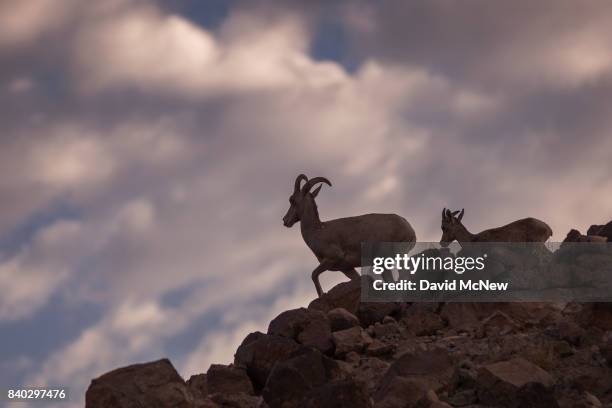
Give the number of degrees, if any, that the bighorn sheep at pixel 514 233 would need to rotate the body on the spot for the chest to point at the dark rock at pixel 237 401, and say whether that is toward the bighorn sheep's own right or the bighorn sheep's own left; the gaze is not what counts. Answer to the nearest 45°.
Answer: approximately 45° to the bighorn sheep's own left

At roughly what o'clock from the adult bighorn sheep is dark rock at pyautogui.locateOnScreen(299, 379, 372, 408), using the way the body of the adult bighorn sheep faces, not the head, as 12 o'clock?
The dark rock is roughly at 9 o'clock from the adult bighorn sheep.

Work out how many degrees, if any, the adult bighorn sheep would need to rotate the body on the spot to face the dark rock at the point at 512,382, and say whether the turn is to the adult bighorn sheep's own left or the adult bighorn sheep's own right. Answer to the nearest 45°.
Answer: approximately 90° to the adult bighorn sheep's own left

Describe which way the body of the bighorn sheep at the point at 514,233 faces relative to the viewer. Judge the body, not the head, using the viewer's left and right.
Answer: facing to the left of the viewer

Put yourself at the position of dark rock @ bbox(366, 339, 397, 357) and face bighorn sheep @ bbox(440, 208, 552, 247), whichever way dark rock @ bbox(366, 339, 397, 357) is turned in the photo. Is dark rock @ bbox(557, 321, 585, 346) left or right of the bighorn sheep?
right

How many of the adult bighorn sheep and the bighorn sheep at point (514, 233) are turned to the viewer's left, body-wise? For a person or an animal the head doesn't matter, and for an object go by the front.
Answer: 2

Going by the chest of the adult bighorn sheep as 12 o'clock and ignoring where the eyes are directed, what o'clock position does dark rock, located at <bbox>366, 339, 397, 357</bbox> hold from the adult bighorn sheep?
The dark rock is roughly at 9 o'clock from the adult bighorn sheep.

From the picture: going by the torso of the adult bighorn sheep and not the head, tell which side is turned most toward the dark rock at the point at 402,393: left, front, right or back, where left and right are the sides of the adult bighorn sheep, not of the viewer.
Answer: left

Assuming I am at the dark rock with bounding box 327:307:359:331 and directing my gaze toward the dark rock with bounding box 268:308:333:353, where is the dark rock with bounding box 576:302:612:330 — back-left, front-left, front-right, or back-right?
back-left

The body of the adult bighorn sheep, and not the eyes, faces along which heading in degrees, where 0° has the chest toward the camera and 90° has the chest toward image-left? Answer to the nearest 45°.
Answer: approximately 90°
